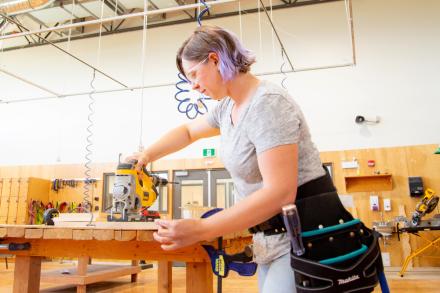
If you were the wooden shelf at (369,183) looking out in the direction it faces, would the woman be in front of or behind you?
in front

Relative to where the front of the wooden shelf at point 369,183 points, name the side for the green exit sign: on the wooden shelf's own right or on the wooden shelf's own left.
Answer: on the wooden shelf's own right

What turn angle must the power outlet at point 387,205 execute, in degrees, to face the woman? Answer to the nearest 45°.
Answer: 0° — it already faces them

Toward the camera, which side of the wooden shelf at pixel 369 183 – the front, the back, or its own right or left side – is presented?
front

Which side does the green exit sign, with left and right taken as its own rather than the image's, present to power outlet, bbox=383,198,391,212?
left

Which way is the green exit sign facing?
toward the camera

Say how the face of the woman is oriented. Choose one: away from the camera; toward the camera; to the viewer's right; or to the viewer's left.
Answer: to the viewer's left

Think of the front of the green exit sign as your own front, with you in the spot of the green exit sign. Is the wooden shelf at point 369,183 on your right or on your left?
on your left

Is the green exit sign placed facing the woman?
yes

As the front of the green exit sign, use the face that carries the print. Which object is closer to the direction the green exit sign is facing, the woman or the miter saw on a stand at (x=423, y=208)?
the woman

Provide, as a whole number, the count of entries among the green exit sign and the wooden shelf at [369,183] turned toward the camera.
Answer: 2

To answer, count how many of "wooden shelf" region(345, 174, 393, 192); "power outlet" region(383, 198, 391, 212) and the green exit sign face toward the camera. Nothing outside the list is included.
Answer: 3
